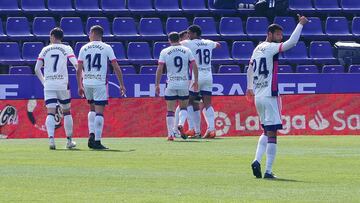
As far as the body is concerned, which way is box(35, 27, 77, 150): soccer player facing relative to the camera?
away from the camera

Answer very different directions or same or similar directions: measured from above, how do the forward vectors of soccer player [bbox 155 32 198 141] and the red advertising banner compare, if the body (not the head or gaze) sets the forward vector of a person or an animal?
very different directions

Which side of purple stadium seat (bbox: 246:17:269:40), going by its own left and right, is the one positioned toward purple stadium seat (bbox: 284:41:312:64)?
left

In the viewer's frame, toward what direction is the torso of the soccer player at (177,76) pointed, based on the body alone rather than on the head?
away from the camera

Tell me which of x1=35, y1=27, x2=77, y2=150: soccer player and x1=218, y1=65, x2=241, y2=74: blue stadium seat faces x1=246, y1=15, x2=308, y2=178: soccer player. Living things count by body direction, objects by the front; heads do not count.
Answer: the blue stadium seat

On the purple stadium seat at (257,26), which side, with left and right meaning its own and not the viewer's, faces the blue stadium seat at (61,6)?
right

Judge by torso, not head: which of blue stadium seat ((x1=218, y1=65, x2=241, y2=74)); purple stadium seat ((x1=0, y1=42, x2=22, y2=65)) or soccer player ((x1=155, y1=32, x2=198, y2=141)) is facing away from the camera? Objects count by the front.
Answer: the soccer player
